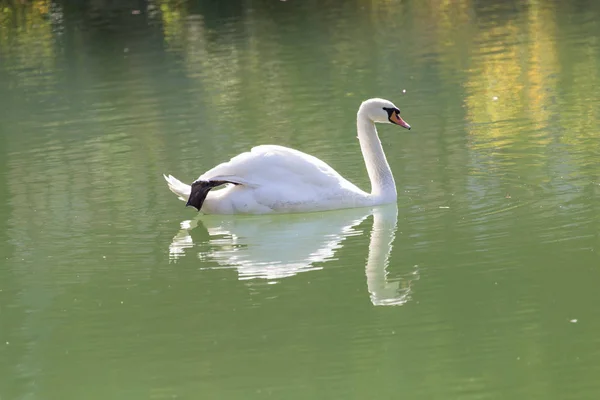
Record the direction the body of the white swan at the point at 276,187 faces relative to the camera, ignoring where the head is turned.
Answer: to the viewer's right
